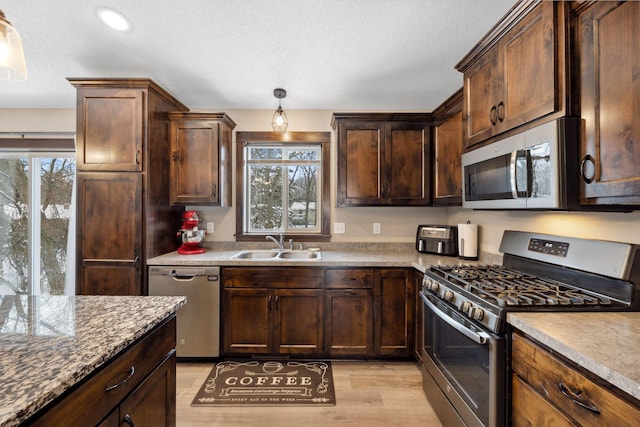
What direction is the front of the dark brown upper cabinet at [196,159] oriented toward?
toward the camera

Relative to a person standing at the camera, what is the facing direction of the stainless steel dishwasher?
facing the viewer

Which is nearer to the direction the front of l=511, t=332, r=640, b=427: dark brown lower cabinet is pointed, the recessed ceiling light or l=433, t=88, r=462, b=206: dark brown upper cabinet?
the recessed ceiling light

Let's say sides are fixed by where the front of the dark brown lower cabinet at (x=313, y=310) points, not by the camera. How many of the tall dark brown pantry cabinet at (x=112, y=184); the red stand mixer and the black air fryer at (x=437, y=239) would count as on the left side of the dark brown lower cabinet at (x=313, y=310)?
1

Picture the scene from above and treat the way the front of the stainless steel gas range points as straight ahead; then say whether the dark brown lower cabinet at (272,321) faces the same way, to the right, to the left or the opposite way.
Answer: to the left

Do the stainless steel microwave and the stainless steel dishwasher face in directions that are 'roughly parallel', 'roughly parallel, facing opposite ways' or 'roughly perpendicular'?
roughly perpendicular

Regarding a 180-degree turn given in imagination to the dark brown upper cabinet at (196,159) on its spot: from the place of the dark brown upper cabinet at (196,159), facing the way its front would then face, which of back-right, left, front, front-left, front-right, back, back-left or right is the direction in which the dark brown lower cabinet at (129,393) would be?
back

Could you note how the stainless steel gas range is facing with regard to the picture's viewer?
facing the viewer and to the left of the viewer

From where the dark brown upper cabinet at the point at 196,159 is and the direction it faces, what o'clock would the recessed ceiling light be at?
The recessed ceiling light is roughly at 1 o'clock from the dark brown upper cabinet.

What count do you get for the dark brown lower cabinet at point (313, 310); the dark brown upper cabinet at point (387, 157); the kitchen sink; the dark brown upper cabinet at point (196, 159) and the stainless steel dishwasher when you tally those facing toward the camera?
5

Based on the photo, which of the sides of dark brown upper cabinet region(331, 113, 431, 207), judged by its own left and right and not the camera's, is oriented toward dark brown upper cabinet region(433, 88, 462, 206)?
left

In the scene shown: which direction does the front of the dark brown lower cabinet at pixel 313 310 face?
toward the camera

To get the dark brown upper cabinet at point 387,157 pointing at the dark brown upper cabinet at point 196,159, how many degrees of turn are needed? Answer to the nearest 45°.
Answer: approximately 90° to its right
